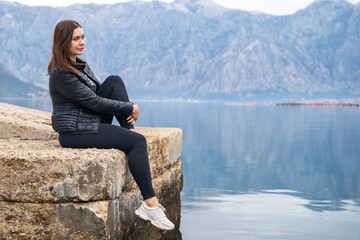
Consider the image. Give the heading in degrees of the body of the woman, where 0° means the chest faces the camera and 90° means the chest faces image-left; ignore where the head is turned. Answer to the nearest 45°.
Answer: approximately 270°
